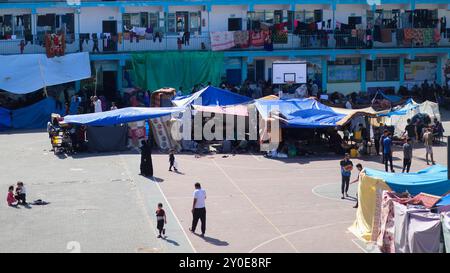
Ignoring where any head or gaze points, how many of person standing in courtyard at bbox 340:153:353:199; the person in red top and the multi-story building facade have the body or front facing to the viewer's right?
1

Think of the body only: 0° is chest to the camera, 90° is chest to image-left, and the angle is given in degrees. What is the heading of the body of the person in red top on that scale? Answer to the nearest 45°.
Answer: approximately 270°

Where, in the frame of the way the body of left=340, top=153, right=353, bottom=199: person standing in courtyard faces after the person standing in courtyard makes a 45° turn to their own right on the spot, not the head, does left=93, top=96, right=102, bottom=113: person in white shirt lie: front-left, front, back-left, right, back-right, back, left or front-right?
right

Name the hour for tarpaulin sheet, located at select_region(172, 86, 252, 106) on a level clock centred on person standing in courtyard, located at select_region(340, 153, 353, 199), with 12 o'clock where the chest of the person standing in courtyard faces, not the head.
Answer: The tarpaulin sheet is roughly at 5 o'clock from the person standing in courtyard.

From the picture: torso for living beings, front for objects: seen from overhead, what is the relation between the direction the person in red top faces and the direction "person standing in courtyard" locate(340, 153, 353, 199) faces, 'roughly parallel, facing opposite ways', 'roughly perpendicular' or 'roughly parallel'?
roughly perpendicular

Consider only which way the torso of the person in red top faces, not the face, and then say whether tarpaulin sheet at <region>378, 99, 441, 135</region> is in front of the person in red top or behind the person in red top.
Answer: in front

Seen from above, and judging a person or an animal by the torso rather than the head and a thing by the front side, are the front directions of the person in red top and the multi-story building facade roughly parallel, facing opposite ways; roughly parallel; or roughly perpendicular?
roughly perpendicular

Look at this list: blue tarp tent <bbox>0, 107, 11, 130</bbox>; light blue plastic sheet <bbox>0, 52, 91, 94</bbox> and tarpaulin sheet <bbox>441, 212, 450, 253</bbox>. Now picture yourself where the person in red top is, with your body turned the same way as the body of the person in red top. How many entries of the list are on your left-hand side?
2

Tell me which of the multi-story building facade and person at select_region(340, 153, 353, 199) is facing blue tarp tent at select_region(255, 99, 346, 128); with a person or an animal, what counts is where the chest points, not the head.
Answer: the multi-story building facade

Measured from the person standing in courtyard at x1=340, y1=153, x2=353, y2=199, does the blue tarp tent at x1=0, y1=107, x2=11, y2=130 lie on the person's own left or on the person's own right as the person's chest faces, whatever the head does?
on the person's own right

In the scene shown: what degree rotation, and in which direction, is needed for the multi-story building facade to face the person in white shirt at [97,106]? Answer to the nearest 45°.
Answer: approximately 45° to its right

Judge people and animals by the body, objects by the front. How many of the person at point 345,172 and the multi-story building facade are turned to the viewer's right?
0

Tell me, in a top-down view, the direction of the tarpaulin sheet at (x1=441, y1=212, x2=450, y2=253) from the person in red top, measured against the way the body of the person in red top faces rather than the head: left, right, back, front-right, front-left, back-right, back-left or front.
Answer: front-right

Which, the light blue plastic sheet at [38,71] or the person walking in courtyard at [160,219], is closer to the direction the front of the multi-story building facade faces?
the person walking in courtyard

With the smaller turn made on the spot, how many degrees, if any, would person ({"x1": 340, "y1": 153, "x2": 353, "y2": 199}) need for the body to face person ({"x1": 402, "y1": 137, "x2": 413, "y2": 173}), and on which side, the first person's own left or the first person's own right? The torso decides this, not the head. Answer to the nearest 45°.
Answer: approximately 135° to the first person's own left
